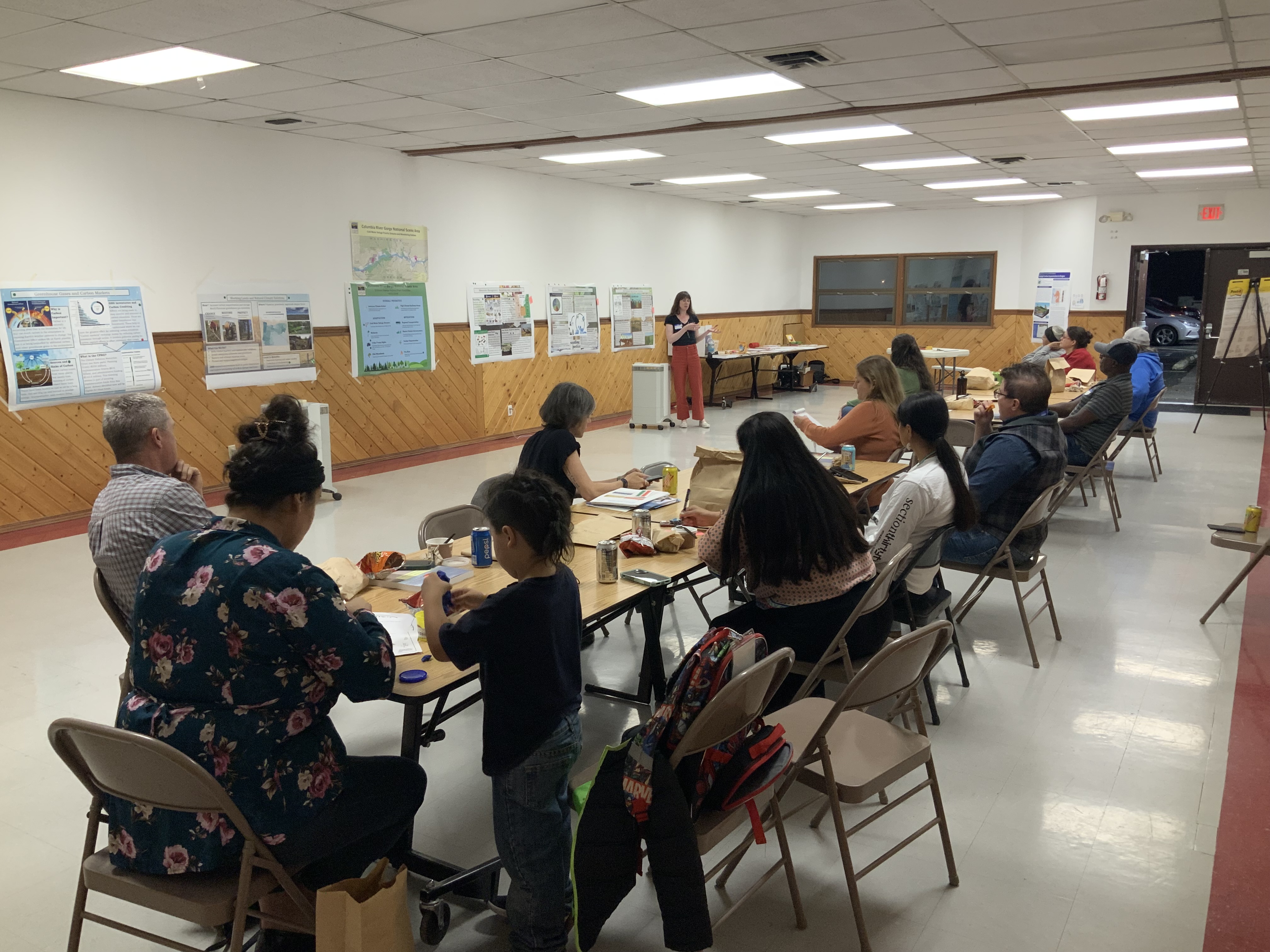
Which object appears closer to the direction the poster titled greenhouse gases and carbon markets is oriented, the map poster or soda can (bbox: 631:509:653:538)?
the soda can

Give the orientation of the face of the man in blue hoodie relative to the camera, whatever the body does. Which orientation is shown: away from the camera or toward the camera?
away from the camera

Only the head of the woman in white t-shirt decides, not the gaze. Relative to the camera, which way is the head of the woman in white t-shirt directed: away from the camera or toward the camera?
away from the camera

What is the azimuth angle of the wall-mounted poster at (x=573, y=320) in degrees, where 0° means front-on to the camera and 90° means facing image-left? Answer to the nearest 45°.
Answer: approximately 315°

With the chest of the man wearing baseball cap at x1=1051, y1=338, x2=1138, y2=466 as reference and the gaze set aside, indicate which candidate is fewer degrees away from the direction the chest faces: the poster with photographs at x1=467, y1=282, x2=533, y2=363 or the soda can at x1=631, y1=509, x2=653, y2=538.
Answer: the poster with photographs

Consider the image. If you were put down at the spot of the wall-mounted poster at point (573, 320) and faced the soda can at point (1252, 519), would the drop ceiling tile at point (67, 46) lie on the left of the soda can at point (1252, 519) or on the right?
right

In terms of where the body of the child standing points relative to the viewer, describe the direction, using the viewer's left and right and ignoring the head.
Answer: facing away from the viewer and to the left of the viewer

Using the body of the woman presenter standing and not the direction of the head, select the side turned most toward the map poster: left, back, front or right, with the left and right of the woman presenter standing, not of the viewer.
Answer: right

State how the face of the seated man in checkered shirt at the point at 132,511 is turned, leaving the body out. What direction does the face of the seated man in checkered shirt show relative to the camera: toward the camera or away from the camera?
away from the camera

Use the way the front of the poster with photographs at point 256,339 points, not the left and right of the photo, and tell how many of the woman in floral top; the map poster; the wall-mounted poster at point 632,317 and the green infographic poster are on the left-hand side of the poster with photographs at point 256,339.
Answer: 3

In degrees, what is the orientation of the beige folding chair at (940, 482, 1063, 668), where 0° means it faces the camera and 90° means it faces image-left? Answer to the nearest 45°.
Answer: approximately 135°

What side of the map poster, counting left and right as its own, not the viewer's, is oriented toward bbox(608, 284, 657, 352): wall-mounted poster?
left

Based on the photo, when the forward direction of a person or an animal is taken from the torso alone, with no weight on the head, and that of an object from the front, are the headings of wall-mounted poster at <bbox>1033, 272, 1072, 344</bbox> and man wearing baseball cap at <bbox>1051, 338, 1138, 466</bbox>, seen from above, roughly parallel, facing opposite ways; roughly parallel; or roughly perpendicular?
roughly perpendicular

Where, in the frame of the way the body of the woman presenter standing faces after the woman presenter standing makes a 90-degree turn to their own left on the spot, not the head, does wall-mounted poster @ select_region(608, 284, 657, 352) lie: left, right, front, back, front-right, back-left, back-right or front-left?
left
